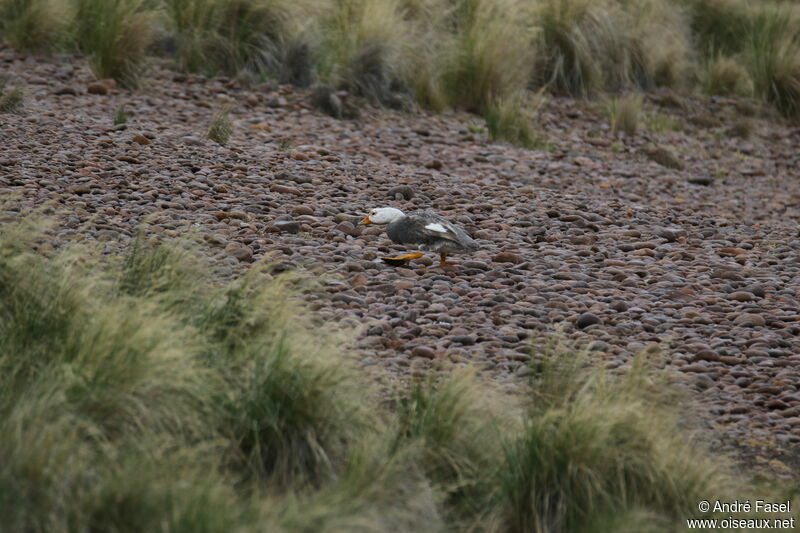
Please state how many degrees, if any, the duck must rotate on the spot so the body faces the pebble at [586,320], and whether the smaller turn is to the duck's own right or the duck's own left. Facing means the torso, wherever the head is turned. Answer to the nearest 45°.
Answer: approximately 135° to the duck's own left

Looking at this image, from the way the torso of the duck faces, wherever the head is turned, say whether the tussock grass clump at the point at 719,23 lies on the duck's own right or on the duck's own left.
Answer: on the duck's own right

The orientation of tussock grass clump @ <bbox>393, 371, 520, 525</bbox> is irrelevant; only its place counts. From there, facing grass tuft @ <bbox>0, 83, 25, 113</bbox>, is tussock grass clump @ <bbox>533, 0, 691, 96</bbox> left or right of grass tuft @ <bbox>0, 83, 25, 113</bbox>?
right

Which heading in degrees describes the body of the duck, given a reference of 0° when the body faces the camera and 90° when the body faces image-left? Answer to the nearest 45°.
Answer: approximately 90°

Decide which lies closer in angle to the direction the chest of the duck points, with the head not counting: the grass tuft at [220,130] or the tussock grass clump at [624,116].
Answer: the grass tuft

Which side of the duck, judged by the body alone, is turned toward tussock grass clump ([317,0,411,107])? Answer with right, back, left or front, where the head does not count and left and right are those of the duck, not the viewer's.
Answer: right

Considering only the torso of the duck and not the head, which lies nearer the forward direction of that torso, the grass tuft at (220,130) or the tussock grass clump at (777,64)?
the grass tuft

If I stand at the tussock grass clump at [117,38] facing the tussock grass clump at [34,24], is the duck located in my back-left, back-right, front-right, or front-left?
back-left

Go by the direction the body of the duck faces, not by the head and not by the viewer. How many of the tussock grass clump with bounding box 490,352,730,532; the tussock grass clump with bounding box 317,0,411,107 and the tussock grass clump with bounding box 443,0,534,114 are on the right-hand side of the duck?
2

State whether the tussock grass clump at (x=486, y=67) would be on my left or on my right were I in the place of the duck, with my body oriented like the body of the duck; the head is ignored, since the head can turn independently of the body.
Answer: on my right

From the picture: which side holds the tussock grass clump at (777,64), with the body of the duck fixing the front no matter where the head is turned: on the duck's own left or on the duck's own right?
on the duck's own right

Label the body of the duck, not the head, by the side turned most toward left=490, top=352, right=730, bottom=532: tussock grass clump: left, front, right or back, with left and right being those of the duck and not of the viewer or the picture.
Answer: left

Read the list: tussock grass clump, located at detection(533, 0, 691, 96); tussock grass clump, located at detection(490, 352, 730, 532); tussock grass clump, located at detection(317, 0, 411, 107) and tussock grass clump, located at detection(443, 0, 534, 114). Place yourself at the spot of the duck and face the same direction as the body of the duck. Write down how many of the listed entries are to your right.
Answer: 3
